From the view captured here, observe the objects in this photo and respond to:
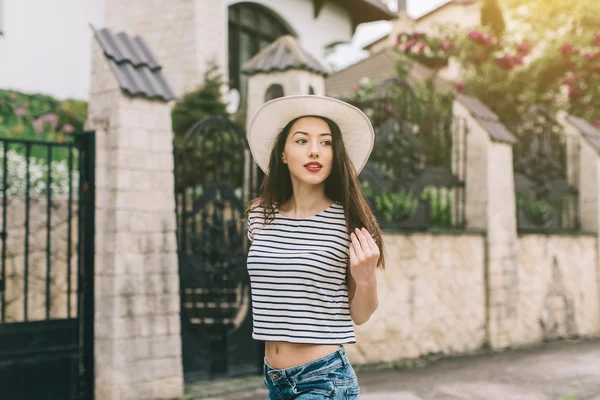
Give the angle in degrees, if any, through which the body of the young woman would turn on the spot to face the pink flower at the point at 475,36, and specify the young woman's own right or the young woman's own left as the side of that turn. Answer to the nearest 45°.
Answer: approximately 135° to the young woman's own right

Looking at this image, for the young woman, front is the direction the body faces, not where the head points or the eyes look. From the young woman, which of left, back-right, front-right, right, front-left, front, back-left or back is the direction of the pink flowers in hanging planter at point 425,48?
back-right

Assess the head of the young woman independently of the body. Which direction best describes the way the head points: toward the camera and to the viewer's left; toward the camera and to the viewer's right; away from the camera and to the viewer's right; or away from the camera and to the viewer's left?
toward the camera and to the viewer's right

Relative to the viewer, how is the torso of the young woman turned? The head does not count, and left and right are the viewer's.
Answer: facing the viewer and to the left of the viewer

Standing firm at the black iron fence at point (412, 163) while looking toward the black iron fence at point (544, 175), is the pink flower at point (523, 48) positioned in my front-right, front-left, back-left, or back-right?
front-left

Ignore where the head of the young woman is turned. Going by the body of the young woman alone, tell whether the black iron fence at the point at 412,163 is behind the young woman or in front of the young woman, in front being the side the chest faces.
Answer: behind

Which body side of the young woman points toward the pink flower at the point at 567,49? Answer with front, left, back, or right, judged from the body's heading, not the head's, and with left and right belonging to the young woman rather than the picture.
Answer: back

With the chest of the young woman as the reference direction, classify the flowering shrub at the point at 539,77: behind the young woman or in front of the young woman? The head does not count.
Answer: behind

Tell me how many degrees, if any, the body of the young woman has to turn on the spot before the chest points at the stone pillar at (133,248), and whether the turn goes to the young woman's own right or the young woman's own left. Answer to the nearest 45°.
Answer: approximately 90° to the young woman's own right
